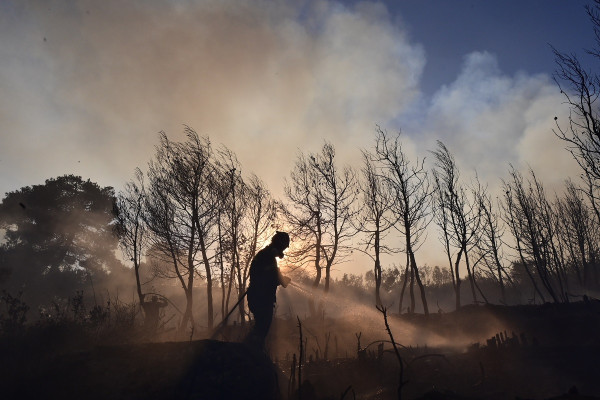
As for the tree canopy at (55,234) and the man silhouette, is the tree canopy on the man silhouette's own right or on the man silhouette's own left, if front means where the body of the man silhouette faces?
on the man silhouette's own left

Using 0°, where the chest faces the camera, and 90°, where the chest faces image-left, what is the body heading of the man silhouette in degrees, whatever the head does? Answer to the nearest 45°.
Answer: approximately 270°
